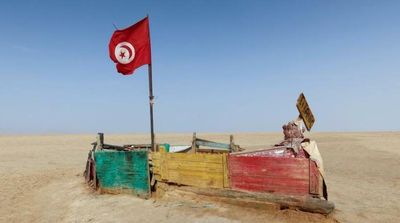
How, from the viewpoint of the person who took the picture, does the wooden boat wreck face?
facing to the right of the viewer
